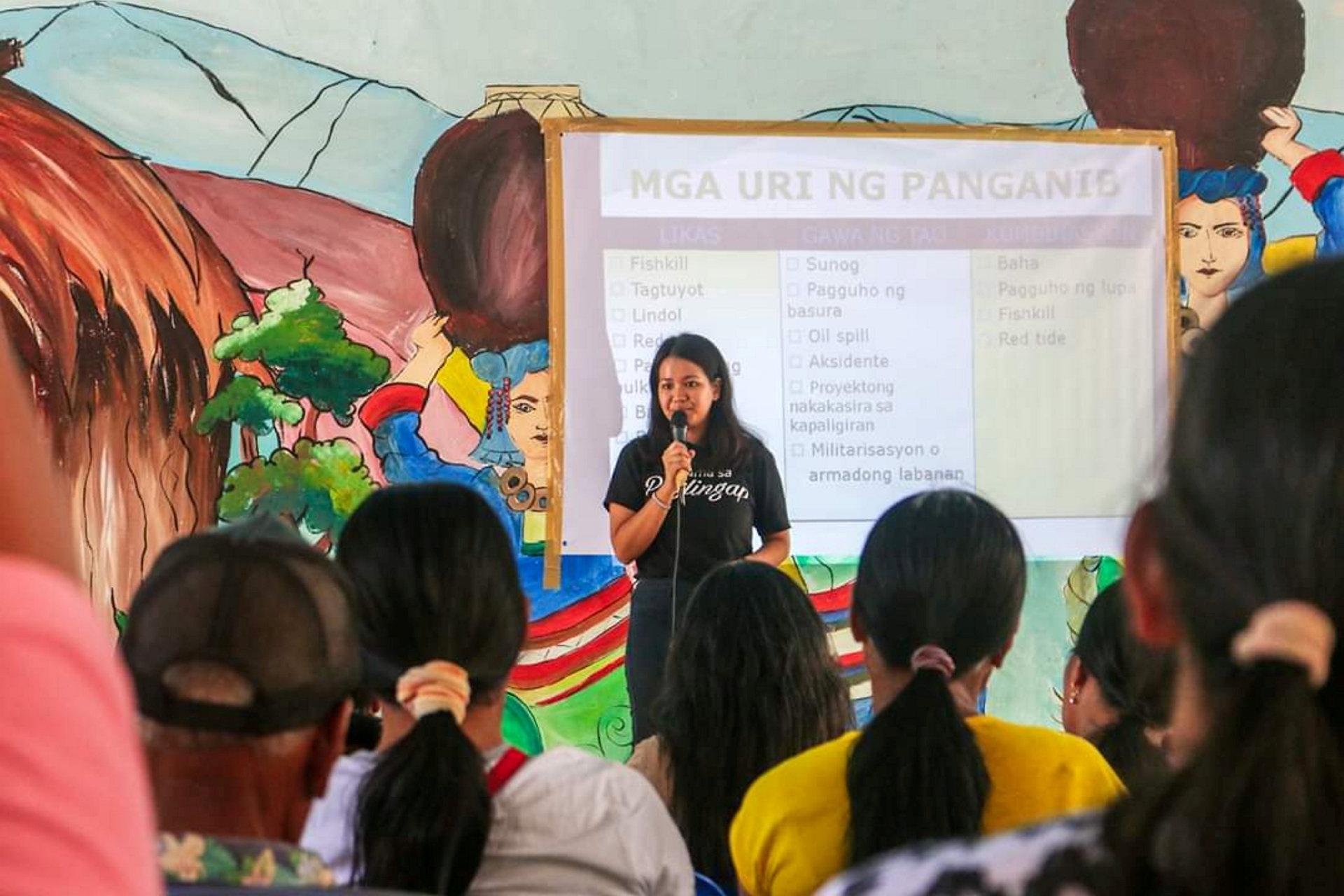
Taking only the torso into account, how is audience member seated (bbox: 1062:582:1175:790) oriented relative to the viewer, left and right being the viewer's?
facing away from the viewer and to the left of the viewer

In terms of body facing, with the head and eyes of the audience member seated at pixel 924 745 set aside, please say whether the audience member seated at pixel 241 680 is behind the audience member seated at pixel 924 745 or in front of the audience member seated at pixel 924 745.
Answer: behind

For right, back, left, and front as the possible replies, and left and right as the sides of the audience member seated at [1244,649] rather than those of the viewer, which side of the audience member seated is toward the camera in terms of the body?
back

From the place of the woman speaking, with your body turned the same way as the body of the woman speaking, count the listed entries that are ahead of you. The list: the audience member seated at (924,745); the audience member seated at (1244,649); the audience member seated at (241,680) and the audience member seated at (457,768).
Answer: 4

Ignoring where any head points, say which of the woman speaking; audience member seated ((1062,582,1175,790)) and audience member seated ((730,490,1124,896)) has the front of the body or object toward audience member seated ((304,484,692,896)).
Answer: the woman speaking

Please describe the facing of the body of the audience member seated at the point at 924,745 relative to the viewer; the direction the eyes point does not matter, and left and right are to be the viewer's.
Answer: facing away from the viewer

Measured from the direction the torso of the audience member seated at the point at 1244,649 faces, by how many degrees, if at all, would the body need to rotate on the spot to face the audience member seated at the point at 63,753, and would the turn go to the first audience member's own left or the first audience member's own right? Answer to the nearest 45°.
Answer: approximately 135° to the first audience member's own left

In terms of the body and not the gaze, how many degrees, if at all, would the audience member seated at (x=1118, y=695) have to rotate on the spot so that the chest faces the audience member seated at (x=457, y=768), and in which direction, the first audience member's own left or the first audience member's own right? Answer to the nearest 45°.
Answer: approximately 90° to the first audience member's own left

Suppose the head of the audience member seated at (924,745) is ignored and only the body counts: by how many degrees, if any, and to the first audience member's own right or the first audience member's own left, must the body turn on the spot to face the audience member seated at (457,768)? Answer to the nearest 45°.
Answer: approximately 135° to the first audience member's own left
